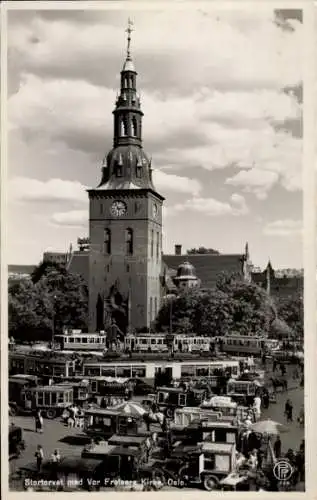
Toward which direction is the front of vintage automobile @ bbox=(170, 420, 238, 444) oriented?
to the viewer's left
